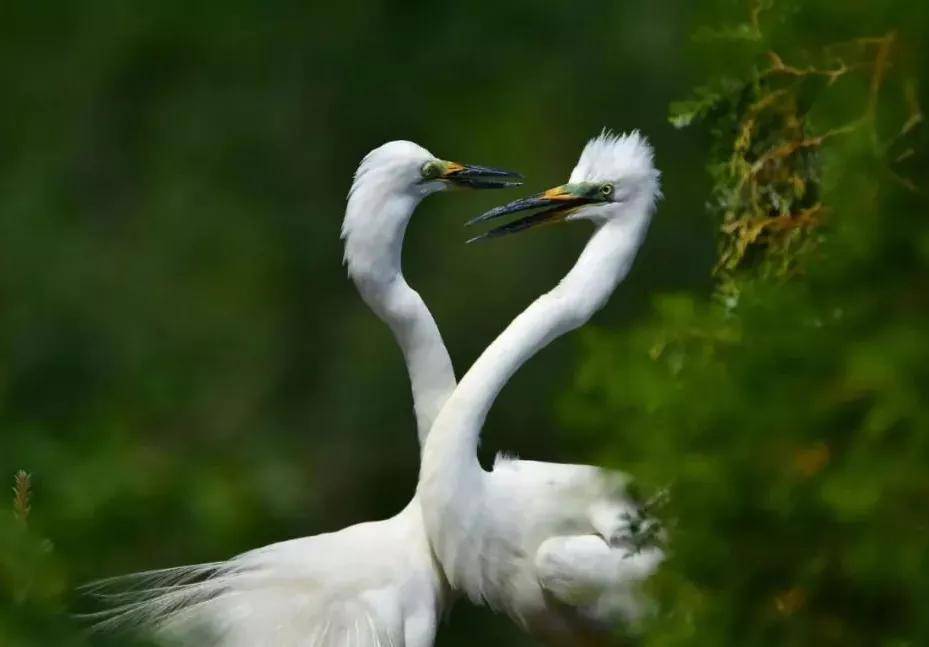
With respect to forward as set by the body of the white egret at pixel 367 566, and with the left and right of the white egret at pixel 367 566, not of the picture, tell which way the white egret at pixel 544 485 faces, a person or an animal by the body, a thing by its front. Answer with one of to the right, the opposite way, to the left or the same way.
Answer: the opposite way

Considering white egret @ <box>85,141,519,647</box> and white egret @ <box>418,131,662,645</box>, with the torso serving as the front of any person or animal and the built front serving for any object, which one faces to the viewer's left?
white egret @ <box>418,131,662,645</box>

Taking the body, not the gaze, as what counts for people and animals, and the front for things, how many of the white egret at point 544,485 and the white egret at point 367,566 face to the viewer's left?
1

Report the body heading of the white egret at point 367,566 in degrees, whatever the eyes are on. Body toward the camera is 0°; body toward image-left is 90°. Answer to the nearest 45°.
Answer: approximately 270°

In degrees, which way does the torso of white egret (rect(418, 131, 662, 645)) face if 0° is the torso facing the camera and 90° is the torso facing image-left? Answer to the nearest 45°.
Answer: approximately 90°
